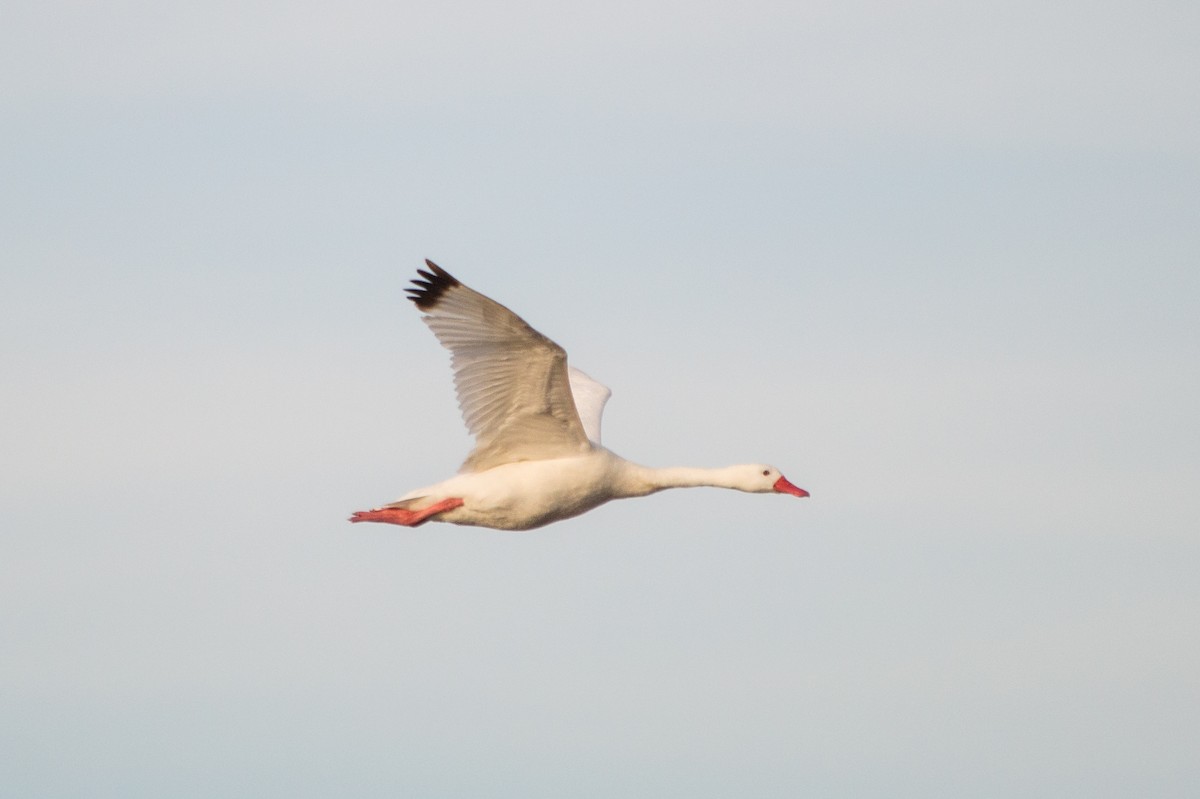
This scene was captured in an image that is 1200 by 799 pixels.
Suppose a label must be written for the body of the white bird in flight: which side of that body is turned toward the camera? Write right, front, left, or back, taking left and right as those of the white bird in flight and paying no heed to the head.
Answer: right
